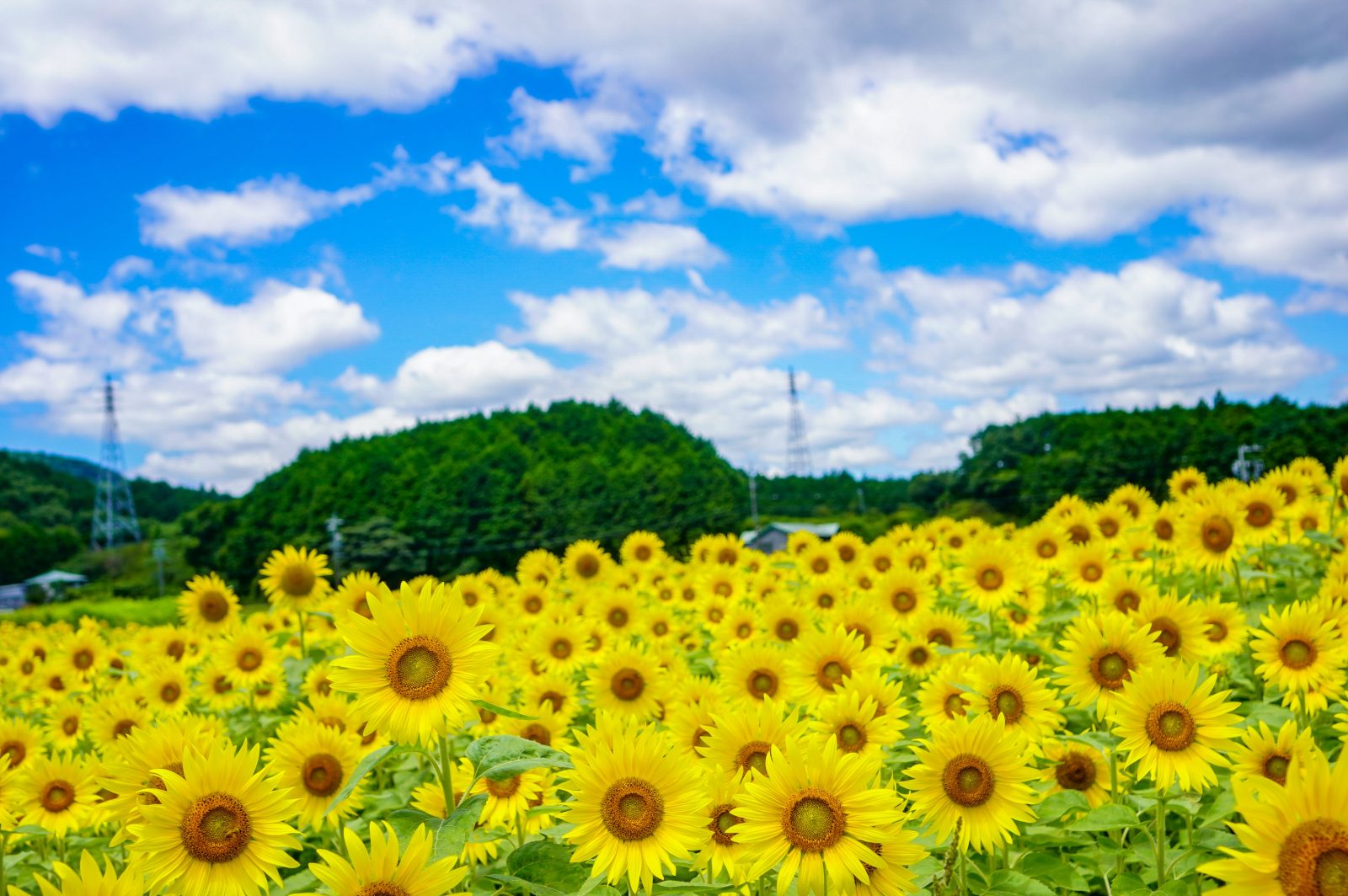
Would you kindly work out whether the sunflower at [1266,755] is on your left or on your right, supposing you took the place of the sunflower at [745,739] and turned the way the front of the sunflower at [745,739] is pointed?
on your left

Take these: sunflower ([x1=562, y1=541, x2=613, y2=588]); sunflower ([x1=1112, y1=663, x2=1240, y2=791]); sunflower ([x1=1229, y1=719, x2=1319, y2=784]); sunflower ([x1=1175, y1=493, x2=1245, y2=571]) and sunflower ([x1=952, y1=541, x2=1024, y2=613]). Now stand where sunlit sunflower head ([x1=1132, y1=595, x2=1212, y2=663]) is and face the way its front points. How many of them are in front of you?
2

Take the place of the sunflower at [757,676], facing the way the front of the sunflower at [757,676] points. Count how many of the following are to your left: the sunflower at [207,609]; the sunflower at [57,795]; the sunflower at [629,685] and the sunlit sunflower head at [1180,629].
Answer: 1

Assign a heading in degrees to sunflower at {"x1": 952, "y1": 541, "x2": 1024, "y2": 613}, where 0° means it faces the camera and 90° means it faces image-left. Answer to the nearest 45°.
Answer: approximately 0°

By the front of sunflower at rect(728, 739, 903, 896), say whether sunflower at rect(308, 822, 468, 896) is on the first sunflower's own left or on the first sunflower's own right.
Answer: on the first sunflower's own right

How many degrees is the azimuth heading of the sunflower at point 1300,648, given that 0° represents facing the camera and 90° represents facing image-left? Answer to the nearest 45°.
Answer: approximately 0°

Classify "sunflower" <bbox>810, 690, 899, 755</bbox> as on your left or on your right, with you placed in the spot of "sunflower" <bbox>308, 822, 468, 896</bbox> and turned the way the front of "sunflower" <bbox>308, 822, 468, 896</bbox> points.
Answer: on your left

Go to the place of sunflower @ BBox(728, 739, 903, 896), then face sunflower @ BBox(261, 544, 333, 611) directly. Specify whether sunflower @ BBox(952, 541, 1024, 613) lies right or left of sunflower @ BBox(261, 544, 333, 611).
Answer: right

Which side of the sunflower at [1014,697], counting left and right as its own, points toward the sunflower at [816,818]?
front
